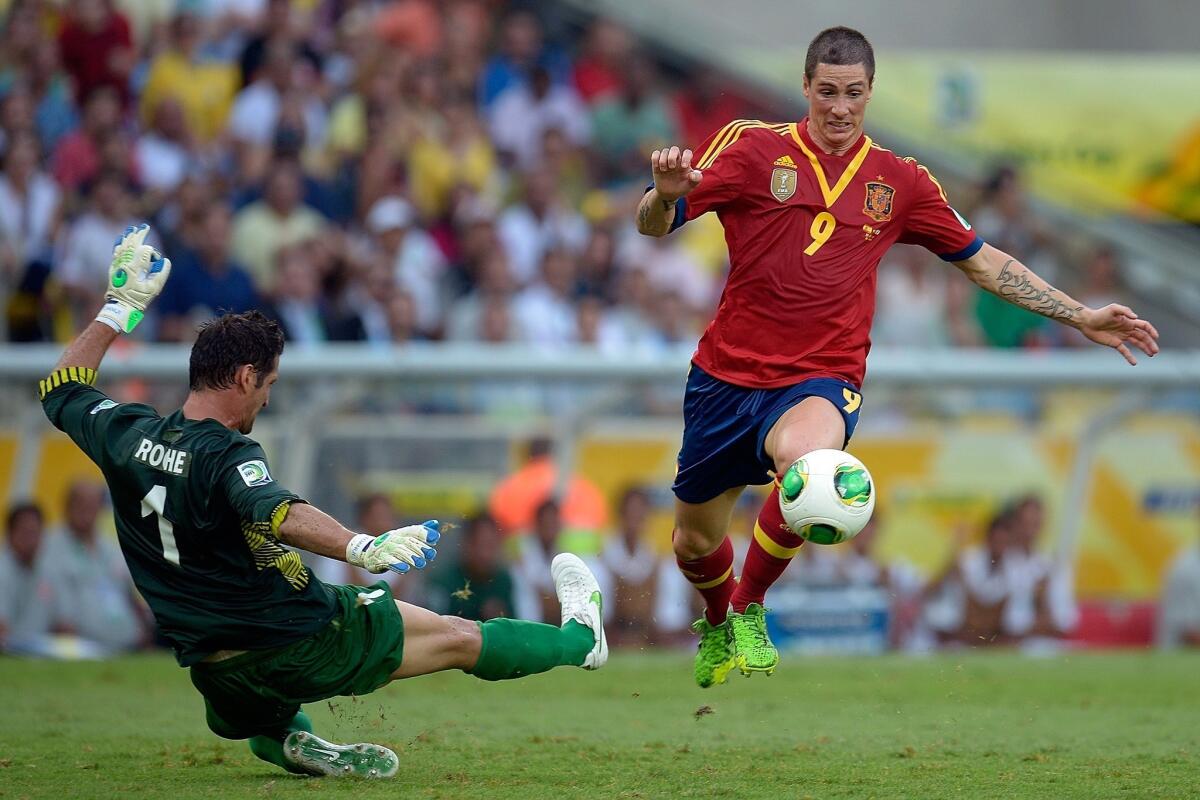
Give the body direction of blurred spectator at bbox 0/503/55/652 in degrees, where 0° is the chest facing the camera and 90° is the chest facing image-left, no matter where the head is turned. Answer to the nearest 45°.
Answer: approximately 0°

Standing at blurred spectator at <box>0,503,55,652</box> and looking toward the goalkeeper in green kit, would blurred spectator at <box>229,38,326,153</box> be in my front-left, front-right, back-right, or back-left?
back-left

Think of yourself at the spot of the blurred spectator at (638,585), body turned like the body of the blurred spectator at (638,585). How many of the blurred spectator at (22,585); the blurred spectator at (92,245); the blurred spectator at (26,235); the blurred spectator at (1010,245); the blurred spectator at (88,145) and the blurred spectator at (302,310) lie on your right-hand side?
5

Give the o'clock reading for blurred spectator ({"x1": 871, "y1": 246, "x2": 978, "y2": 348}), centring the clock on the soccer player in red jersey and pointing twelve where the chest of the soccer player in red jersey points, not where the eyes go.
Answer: The blurred spectator is roughly at 6 o'clock from the soccer player in red jersey.

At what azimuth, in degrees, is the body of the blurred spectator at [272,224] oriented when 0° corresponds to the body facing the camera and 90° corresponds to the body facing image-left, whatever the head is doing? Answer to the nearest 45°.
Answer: approximately 0°
